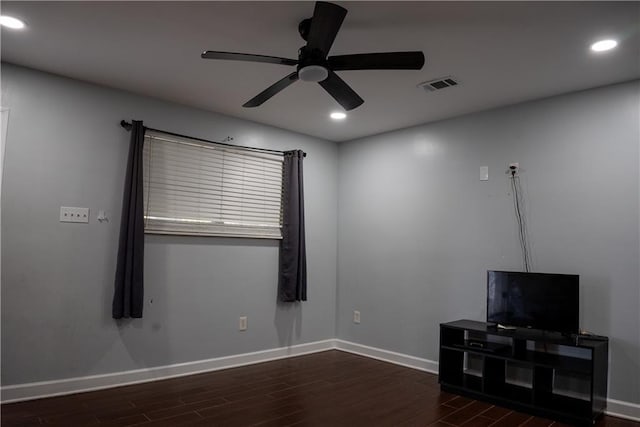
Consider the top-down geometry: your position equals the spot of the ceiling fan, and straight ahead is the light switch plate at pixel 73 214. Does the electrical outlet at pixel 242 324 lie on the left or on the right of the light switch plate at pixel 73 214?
right

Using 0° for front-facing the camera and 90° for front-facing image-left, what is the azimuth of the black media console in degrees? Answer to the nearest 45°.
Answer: approximately 45°

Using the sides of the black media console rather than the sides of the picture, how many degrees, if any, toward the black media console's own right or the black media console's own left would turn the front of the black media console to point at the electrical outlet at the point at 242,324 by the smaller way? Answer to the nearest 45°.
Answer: approximately 45° to the black media console's own right

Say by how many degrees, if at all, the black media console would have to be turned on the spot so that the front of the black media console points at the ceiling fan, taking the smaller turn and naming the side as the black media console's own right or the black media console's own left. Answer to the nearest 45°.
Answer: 0° — it already faces it
